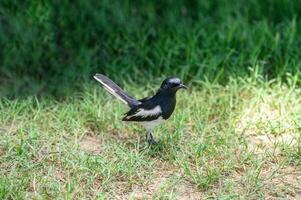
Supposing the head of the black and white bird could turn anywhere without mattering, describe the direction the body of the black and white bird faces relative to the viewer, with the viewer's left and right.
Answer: facing to the right of the viewer
